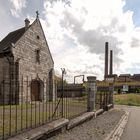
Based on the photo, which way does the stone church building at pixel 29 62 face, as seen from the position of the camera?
facing the viewer and to the right of the viewer

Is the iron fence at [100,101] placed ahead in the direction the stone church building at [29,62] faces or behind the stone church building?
ahead

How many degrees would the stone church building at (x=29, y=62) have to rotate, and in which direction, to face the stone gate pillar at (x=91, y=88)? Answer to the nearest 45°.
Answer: approximately 45° to its right
